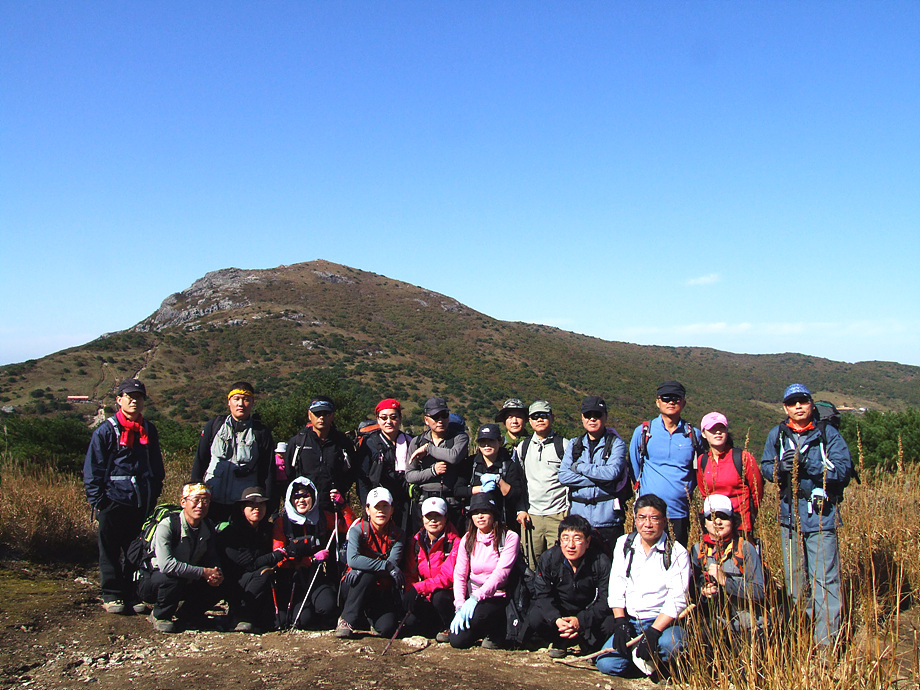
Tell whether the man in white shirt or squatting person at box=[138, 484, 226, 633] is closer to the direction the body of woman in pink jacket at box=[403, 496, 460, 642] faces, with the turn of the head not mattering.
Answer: the man in white shirt

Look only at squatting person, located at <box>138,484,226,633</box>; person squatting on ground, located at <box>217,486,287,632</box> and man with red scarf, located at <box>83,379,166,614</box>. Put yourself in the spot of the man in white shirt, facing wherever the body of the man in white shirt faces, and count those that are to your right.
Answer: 3

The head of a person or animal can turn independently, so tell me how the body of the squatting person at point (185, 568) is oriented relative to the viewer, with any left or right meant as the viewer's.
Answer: facing the viewer and to the right of the viewer

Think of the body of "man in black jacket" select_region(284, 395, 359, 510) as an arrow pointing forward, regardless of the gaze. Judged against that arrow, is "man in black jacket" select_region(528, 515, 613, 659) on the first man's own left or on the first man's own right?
on the first man's own left

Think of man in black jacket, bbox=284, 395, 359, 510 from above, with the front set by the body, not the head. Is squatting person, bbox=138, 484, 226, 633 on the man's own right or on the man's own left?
on the man's own right
